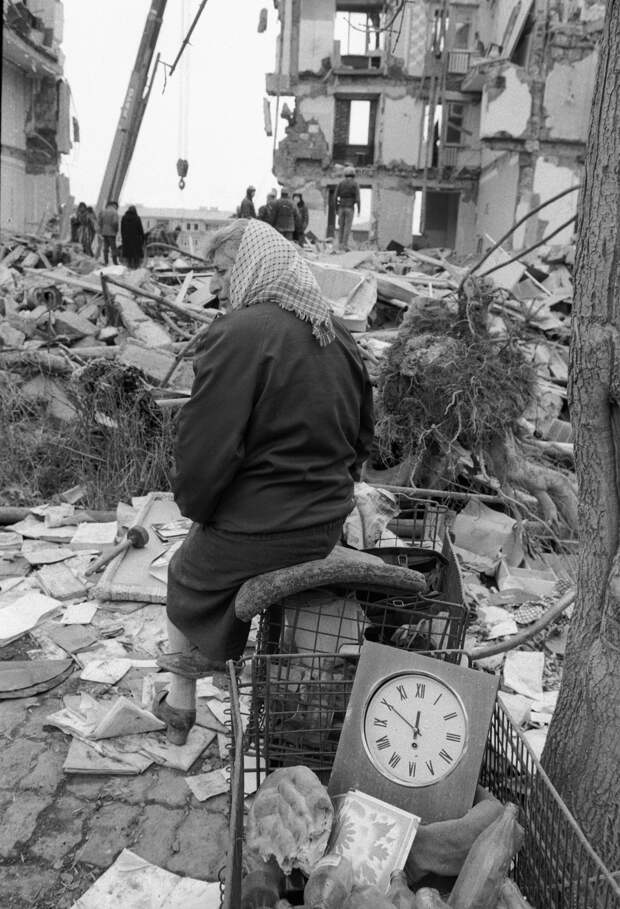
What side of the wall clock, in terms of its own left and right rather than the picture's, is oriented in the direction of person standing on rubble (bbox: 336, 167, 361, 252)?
back

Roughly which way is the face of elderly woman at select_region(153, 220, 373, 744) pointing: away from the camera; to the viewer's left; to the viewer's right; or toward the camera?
to the viewer's left

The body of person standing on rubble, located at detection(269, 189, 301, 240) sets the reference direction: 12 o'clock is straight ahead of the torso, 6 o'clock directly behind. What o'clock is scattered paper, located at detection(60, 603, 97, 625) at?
The scattered paper is roughly at 6 o'clock from the person standing on rubble.

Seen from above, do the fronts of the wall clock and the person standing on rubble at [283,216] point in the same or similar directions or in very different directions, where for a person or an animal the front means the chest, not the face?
very different directions

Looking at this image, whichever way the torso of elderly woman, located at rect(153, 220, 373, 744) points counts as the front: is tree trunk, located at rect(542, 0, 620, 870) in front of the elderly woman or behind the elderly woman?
behind

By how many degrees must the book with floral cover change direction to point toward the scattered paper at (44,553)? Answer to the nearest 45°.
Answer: approximately 135° to its right

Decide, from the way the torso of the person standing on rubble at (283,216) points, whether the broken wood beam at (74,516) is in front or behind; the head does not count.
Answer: behind

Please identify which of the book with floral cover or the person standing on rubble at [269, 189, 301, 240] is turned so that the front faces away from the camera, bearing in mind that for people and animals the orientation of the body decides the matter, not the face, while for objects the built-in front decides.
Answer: the person standing on rubble

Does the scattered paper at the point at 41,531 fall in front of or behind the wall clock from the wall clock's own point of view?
behind

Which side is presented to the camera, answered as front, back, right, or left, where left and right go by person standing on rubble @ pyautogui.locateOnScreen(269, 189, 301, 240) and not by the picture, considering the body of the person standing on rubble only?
back

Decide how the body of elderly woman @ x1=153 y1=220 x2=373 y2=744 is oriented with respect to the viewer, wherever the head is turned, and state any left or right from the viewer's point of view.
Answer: facing away from the viewer and to the left of the viewer

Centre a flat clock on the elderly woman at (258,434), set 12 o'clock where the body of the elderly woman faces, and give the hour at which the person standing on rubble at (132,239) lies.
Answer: The person standing on rubble is roughly at 1 o'clock from the elderly woman.

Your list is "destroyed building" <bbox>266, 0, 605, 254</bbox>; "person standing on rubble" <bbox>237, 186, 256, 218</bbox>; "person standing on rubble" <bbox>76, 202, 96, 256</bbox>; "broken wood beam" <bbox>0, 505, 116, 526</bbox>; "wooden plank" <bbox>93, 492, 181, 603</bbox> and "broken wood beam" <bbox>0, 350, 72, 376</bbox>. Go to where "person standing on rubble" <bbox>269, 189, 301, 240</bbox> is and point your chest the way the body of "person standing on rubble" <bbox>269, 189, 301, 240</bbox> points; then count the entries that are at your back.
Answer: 3

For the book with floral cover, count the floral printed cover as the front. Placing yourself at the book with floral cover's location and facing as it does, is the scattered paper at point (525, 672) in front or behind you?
behind
